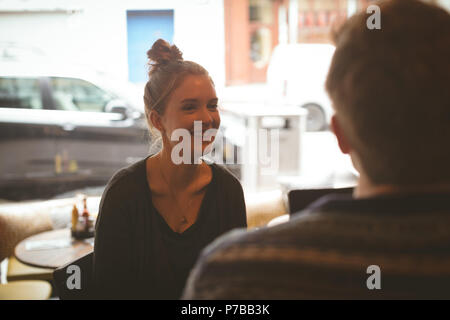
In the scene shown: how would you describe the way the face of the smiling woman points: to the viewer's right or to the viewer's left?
to the viewer's right

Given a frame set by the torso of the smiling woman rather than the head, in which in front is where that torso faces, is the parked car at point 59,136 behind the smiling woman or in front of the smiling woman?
behind

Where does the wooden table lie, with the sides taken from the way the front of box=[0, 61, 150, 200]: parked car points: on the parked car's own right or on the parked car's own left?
on the parked car's own right

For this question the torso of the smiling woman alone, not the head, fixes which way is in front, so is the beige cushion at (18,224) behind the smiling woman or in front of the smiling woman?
behind

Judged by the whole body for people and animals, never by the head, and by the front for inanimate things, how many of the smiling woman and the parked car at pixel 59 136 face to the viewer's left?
0

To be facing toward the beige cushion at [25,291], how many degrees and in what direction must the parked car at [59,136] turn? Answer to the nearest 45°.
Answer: approximately 90° to its right

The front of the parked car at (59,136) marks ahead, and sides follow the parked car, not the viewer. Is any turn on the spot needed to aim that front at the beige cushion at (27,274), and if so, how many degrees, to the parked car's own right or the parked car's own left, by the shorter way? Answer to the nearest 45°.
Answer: approximately 90° to the parked car's own right

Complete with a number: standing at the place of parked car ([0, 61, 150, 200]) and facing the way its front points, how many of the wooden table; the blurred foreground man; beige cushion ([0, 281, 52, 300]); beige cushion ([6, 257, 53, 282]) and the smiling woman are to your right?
5

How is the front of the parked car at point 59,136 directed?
to the viewer's right

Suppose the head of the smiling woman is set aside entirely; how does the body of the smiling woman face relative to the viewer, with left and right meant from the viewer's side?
facing the viewer and to the right of the viewer

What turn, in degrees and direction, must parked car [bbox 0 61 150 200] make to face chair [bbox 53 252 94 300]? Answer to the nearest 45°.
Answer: approximately 90° to its right

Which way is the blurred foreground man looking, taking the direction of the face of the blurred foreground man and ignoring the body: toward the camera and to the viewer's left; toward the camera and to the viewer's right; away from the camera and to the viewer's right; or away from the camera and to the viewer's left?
away from the camera and to the viewer's left
